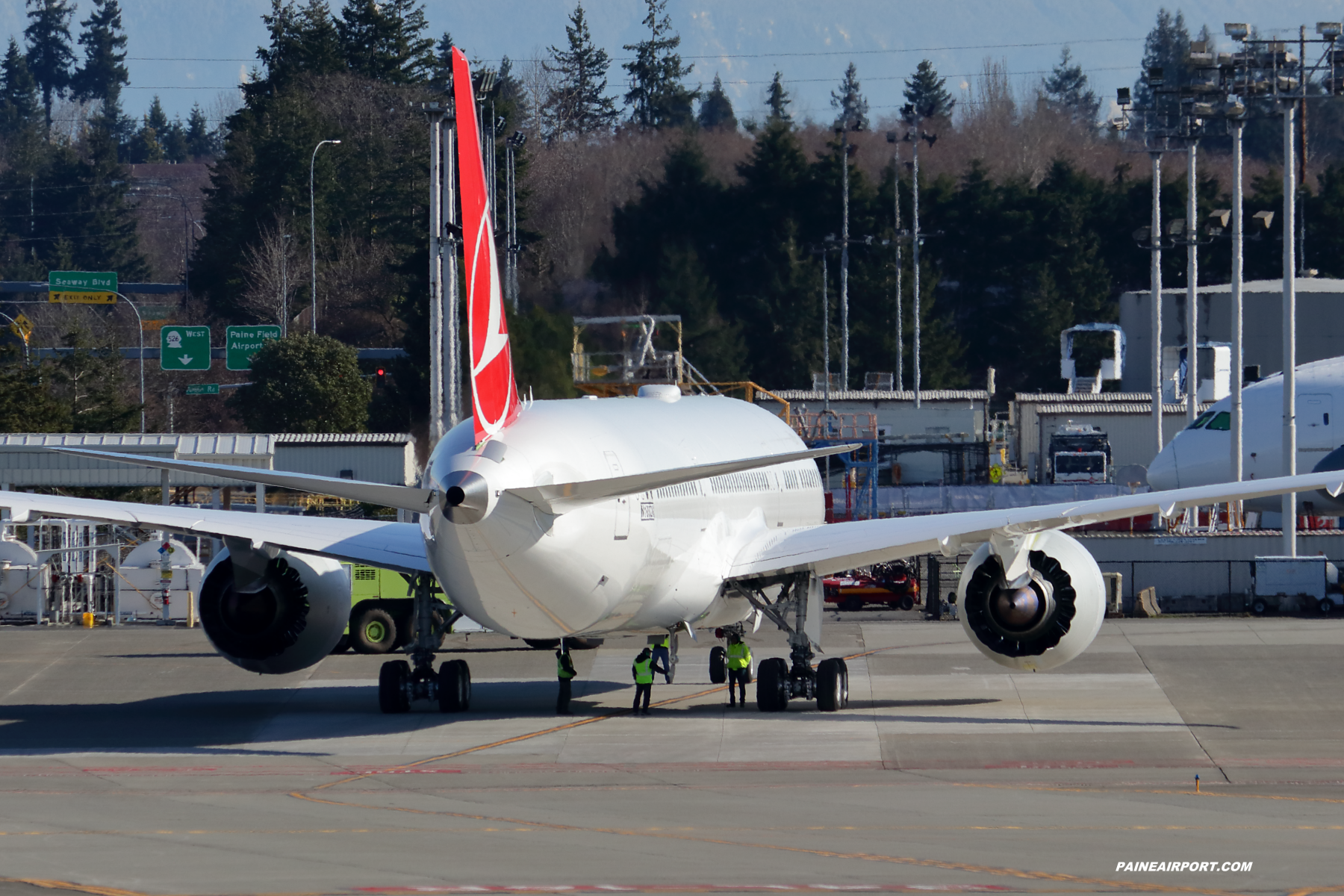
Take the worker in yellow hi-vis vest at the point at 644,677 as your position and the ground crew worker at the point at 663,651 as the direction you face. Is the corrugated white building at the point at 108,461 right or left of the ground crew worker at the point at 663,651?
left

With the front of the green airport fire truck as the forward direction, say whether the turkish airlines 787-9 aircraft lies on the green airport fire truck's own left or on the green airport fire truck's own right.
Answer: on the green airport fire truck's own right
